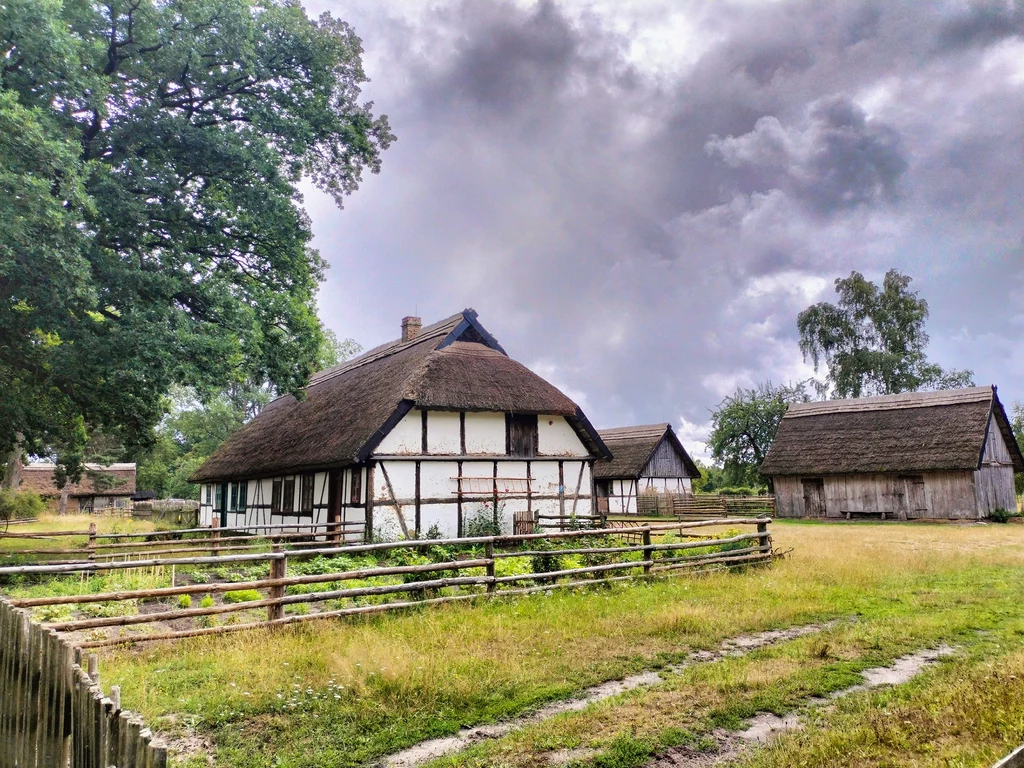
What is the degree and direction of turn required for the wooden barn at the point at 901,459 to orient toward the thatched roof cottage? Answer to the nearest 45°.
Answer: approximately 45° to its right

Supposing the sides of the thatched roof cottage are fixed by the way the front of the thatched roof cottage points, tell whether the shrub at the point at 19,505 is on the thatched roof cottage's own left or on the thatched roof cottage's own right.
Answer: on the thatched roof cottage's own right

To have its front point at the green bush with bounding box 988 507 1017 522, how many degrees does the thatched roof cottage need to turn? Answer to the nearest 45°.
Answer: approximately 135° to its left

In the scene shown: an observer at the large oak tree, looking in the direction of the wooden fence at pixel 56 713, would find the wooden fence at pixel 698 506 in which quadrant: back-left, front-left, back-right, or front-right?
back-left

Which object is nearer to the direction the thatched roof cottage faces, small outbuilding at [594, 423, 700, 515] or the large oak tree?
the large oak tree

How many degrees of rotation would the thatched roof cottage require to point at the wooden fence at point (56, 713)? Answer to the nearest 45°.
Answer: approximately 45° to its left

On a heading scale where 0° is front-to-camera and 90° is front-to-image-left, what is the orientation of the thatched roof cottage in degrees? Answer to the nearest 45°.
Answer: approximately 45°

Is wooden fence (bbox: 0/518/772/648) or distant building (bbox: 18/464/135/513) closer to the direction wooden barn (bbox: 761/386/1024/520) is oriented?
the wooden fence

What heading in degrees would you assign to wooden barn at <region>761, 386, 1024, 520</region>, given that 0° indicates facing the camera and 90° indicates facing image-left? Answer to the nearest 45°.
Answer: approximately 0°

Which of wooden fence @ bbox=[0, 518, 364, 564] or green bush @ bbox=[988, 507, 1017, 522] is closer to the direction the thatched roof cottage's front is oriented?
the wooden fence
